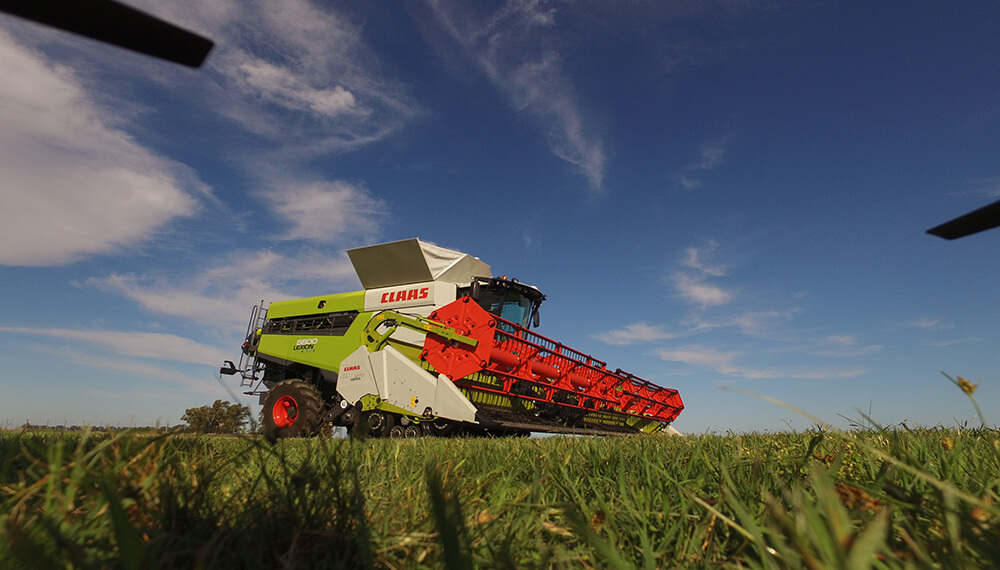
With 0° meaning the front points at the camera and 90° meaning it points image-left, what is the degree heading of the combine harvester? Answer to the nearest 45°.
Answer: approximately 315°
